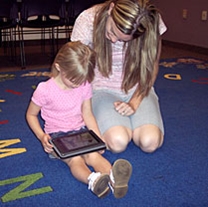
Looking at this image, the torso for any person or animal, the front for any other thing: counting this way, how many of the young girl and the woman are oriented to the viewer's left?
0

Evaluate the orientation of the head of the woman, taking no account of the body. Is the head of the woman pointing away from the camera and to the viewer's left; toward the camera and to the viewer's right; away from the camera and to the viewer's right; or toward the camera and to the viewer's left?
toward the camera and to the viewer's left

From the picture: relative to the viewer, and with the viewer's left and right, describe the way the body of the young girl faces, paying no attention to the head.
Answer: facing the viewer and to the right of the viewer

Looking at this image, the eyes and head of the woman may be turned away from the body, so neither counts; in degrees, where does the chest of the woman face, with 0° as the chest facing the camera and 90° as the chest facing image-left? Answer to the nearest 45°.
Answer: approximately 0°
